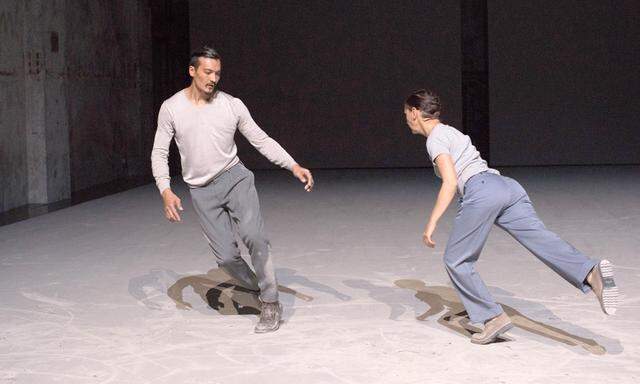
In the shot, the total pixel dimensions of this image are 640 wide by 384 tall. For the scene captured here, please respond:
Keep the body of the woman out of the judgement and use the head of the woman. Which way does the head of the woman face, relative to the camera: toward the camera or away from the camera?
away from the camera

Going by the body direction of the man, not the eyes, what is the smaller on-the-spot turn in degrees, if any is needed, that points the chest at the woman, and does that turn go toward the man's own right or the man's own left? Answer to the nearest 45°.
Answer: approximately 45° to the man's own left

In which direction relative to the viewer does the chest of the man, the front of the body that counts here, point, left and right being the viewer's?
facing the viewer

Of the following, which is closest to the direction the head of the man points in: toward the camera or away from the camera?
toward the camera
